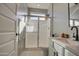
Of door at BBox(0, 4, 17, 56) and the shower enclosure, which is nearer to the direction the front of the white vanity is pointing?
the door

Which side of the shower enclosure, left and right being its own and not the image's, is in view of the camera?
front

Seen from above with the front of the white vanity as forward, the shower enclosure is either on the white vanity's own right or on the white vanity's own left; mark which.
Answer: on the white vanity's own right

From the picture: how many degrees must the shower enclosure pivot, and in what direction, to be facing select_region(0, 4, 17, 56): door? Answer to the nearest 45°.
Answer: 0° — it already faces it

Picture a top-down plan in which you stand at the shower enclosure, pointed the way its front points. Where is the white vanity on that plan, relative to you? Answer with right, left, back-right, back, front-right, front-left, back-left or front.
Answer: front

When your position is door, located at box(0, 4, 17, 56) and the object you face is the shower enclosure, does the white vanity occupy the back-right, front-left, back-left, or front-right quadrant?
front-right

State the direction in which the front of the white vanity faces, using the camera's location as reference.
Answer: facing the viewer and to the left of the viewer

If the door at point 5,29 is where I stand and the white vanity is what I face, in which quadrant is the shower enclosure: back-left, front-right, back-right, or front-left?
front-left

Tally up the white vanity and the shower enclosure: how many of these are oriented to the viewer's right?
0

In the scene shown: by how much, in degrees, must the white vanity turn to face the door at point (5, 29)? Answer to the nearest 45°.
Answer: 0° — it already faces it
